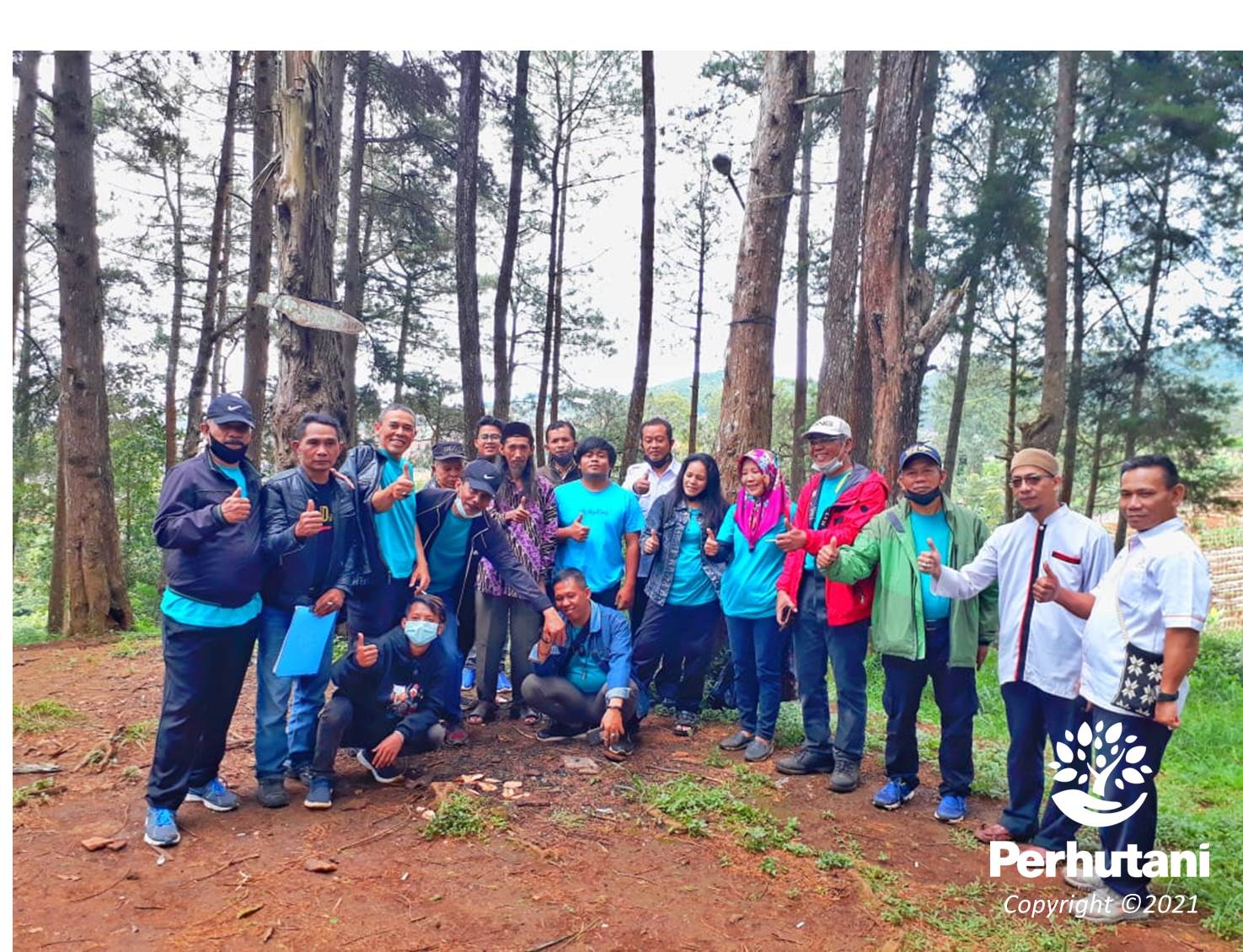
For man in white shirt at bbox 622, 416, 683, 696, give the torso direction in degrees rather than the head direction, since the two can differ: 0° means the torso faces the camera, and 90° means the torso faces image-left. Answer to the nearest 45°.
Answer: approximately 0°

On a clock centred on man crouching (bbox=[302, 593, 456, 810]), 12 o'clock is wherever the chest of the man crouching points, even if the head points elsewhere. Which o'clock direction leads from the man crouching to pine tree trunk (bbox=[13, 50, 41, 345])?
The pine tree trunk is roughly at 5 o'clock from the man crouching.

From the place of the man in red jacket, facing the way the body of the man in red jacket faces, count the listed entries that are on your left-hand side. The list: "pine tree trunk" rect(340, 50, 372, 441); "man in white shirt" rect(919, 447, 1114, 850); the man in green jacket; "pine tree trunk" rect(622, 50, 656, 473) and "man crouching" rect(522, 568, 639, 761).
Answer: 2

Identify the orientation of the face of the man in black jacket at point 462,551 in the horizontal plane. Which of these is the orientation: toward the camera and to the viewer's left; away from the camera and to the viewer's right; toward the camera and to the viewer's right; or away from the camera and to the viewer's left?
toward the camera and to the viewer's right

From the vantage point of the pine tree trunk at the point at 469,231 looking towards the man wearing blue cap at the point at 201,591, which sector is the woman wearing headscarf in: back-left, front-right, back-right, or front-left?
front-left

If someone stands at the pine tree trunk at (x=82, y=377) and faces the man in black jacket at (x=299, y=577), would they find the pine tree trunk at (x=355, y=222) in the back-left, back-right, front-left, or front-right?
back-left

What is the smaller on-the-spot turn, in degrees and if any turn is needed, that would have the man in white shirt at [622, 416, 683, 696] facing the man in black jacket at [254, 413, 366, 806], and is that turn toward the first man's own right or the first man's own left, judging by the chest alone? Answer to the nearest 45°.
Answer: approximately 45° to the first man's own right

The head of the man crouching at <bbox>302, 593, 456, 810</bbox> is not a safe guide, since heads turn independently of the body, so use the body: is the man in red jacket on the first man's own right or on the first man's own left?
on the first man's own left

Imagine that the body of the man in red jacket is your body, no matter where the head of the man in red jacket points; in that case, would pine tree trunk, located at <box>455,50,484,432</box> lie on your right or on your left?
on your right

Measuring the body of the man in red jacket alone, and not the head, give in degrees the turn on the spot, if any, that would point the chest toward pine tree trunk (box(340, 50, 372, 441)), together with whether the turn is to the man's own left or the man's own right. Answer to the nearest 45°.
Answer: approximately 90° to the man's own right

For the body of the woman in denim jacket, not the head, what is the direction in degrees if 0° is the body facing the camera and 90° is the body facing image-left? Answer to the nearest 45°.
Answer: approximately 0°

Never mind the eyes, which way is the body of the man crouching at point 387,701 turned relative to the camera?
toward the camera

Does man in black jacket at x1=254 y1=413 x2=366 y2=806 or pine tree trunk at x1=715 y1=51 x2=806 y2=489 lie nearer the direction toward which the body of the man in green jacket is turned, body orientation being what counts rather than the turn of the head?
the man in black jacket

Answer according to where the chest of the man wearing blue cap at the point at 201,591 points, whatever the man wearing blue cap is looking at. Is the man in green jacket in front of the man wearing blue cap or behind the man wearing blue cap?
in front

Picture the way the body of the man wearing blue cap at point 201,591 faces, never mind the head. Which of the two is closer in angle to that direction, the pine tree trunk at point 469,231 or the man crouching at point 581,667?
the man crouching

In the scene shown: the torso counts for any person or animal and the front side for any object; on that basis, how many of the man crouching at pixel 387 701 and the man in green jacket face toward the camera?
2

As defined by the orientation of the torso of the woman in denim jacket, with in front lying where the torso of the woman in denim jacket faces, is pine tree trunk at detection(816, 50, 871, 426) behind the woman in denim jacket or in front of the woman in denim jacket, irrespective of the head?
behind

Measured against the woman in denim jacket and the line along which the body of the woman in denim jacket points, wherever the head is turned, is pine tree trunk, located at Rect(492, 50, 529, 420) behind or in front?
behind

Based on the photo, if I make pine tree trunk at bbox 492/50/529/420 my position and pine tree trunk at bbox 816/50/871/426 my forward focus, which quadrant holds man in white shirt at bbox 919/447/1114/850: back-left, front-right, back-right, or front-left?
front-right

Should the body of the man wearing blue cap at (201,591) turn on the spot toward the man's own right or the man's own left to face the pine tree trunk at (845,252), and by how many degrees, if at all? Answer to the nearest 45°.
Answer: approximately 90° to the man's own left
